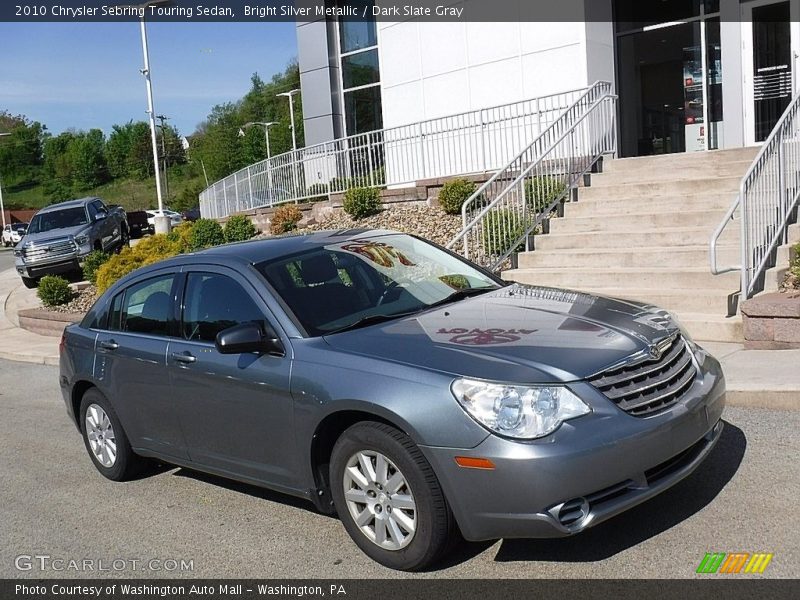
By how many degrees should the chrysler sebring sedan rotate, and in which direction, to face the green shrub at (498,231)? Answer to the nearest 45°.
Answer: approximately 135° to its left

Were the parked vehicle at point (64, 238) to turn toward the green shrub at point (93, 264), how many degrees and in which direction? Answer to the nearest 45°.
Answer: approximately 45° to its left

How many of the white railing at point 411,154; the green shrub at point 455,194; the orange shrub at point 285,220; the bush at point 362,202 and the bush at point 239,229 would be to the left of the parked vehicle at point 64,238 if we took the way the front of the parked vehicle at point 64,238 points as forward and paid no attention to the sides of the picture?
5

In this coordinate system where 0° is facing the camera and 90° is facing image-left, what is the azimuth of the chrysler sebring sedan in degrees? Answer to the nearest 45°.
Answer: approximately 315°

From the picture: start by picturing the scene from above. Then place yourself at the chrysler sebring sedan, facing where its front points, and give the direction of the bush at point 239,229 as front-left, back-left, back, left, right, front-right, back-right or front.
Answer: back-left

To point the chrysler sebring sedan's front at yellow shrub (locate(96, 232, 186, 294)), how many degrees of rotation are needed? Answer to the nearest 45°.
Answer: approximately 135° to its left

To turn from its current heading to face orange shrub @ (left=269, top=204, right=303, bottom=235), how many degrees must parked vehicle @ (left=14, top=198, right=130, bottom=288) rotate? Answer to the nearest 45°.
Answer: approximately 90° to its left

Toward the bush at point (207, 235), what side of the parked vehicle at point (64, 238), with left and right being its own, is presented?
left

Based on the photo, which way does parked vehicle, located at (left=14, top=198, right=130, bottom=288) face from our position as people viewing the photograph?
facing the viewer and to the left of the viewer

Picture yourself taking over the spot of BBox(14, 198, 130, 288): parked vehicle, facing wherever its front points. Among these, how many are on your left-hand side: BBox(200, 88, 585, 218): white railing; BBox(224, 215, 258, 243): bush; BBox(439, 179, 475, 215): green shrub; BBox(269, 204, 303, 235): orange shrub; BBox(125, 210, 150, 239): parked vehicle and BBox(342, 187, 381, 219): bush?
5

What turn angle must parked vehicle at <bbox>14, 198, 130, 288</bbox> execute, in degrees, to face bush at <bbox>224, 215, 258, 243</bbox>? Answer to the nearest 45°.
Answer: approximately 90° to its left

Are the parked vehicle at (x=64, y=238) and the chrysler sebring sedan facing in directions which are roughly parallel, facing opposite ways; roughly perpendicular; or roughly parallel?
roughly perpendicular

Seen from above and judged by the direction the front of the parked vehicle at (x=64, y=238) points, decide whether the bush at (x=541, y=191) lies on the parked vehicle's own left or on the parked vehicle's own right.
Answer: on the parked vehicle's own left

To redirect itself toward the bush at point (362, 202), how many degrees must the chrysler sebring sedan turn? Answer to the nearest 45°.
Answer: approximately 135° to its left

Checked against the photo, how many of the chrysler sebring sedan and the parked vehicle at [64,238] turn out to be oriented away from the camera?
0

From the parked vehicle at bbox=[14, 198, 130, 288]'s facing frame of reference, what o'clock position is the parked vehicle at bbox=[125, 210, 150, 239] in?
the parked vehicle at bbox=[125, 210, 150, 239] is roughly at 5 o'clock from the parked vehicle at bbox=[14, 198, 130, 288].
